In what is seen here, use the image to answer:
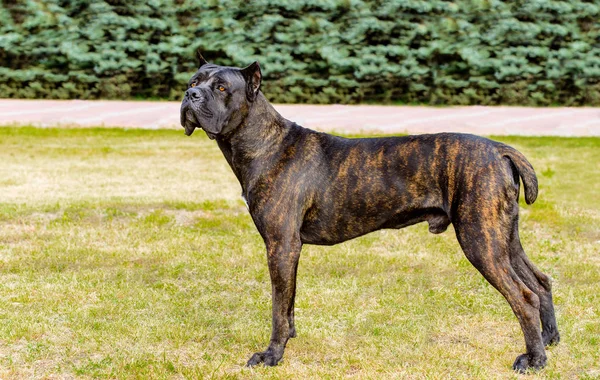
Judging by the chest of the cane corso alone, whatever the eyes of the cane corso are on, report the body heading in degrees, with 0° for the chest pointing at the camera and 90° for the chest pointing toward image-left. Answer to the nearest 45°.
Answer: approximately 90°

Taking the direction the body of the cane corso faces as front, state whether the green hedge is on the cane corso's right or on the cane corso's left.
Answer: on the cane corso's right
